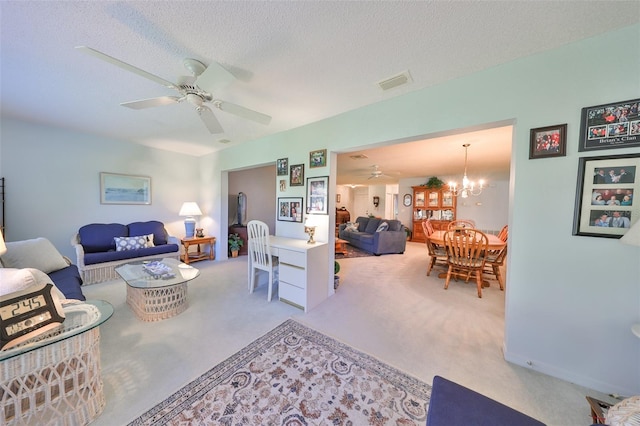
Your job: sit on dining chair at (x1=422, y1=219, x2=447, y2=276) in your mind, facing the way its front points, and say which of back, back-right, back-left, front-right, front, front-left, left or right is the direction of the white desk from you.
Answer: back-right

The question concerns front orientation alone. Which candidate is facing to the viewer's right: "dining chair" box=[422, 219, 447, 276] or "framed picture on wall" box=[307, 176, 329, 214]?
the dining chair

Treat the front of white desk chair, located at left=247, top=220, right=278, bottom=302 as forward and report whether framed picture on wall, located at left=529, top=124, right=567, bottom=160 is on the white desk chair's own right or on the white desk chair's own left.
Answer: on the white desk chair's own right

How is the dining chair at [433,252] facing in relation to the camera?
to the viewer's right

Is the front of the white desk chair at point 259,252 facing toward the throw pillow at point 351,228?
yes

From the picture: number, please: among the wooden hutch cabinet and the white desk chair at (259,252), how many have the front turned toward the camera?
1

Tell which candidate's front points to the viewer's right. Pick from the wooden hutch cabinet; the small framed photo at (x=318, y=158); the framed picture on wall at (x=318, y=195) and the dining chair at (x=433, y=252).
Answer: the dining chair

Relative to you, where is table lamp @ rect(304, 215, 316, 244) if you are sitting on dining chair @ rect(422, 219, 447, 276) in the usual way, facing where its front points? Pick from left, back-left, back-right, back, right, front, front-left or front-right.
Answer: back-right

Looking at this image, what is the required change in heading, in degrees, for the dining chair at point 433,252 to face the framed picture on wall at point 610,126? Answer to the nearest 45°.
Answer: approximately 45° to its right

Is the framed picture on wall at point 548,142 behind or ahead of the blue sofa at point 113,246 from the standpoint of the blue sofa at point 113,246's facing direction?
ahead

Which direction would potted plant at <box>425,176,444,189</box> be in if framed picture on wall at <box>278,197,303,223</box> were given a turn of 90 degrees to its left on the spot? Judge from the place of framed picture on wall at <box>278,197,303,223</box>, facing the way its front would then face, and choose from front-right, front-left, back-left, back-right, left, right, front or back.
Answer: left

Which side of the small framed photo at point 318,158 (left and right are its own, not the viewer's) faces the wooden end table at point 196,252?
right

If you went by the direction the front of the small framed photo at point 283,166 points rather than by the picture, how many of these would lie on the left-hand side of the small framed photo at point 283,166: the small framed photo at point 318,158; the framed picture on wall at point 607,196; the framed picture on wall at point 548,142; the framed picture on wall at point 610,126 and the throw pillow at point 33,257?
4

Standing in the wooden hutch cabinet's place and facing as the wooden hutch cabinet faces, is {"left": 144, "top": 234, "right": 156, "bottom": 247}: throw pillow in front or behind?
in front

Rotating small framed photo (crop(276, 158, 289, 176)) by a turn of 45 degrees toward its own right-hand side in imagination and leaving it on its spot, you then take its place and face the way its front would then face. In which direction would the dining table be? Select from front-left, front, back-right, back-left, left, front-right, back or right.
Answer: back

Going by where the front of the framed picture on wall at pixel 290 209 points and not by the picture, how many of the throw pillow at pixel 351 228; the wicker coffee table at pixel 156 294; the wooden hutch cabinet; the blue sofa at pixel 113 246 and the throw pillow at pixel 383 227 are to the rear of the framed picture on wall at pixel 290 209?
3
